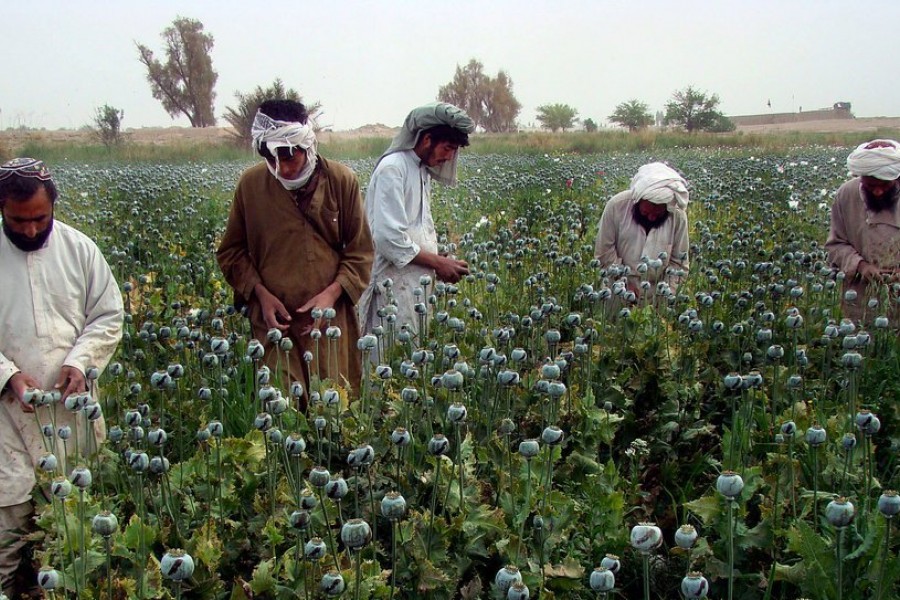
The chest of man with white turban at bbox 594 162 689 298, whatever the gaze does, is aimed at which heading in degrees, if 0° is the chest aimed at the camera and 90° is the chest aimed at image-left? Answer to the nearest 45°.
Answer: approximately 0°

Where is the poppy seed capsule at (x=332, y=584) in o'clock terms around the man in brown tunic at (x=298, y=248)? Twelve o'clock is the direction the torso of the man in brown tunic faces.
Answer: The poppy seed capsule is roughly at 12 o'clock from the man in brown tunic.

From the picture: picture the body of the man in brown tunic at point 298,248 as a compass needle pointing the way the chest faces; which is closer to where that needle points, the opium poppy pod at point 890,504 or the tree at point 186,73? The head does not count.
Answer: the opium poppy pod

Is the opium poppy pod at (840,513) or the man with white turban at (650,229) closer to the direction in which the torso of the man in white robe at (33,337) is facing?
the opium poppy pod

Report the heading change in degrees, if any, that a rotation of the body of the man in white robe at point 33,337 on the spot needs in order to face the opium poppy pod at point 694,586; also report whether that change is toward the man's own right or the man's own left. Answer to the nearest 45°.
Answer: approximately 45° to the man's own left

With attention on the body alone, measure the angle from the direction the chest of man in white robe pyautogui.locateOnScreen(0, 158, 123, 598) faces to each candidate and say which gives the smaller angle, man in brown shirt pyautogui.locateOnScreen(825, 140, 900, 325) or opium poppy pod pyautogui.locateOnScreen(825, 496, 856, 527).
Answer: the opium poppy pod
